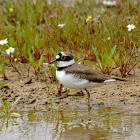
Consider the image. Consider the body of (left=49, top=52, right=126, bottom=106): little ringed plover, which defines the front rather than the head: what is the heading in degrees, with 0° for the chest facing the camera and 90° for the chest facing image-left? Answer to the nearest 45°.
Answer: approximately 90°
